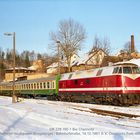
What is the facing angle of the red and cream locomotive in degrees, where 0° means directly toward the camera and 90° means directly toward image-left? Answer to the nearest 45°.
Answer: approximately 315°
